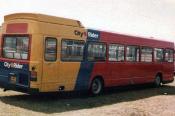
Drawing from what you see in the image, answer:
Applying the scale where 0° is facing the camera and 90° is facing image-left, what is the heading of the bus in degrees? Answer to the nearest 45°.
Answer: approximately 225°
